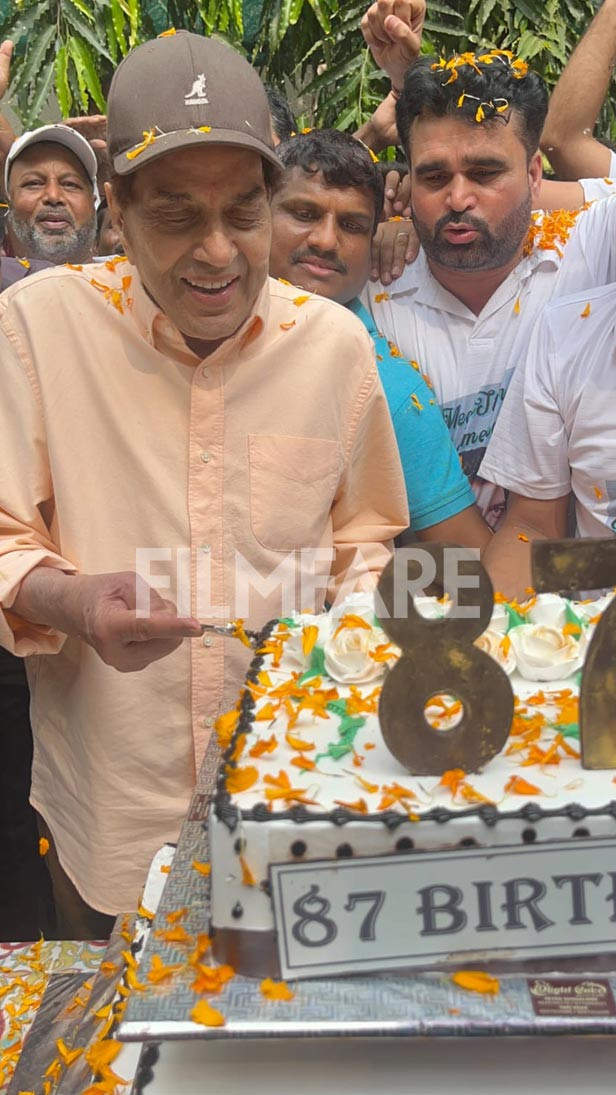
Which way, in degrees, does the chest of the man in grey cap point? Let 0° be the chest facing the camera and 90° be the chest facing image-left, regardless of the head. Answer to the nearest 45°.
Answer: approximately 0°

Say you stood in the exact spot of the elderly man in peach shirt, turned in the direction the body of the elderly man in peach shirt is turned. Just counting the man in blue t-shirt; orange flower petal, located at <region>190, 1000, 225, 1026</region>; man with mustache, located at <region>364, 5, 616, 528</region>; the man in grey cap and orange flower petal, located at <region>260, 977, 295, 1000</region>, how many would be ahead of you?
2

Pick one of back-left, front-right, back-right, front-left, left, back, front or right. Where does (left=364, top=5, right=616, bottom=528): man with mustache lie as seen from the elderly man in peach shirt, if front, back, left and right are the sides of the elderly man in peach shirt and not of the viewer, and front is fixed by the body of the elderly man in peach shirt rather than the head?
back-left

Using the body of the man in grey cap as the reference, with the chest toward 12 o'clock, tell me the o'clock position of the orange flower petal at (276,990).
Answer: The orange flower petal is roughly at 12 o'clock from the man in grey cap.

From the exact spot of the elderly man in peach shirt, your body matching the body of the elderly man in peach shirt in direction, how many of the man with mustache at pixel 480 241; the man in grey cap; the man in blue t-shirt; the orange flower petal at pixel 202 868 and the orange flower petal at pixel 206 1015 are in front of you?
2

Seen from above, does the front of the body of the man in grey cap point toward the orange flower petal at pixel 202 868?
yes

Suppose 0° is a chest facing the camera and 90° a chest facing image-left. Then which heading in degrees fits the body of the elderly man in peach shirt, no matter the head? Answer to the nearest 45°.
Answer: approximately 0°

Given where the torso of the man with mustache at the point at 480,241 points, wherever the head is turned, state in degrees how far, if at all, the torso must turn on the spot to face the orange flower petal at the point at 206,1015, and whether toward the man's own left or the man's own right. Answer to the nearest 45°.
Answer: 0° — they already face it

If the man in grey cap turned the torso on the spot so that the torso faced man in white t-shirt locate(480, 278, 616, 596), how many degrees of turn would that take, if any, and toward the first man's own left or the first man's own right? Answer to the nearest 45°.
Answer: approximately 45° to the first man's own left
